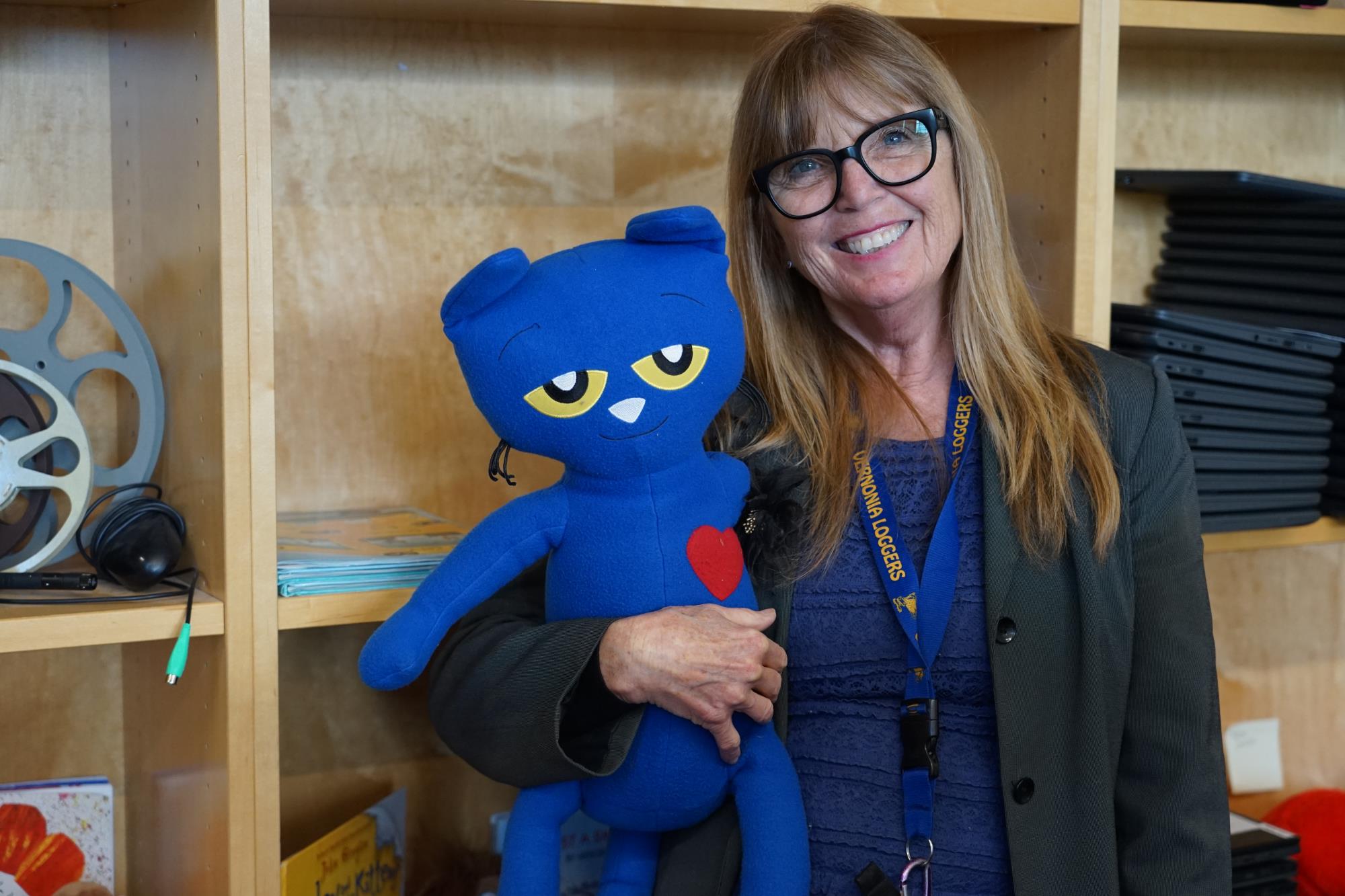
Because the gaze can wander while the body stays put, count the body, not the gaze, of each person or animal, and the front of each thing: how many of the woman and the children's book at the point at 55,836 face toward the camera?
2

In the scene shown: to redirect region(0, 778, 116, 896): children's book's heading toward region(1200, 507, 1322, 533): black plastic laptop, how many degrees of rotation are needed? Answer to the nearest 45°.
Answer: approximately 90° to its left

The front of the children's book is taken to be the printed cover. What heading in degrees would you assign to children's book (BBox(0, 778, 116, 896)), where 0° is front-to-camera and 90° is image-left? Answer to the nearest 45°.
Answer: approximately 0°

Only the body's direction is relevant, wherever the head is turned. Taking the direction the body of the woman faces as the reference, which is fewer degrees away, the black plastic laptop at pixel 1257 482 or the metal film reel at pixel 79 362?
the metal film reel

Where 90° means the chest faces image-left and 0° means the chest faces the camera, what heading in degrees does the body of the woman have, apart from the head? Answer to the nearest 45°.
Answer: approximately 0°

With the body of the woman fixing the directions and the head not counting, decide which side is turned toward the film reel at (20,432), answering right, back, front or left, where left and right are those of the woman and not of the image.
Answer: right

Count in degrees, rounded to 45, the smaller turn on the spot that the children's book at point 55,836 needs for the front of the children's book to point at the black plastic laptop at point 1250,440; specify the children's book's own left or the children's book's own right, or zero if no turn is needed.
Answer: approximately 90° to the children's book's own left
